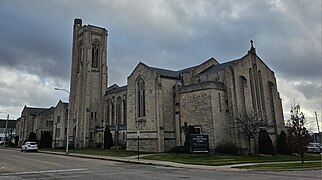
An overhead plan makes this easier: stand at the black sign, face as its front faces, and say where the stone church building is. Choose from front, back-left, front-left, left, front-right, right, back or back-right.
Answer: back

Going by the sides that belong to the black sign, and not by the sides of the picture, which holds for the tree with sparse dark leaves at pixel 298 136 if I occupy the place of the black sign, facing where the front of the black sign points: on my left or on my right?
on my left

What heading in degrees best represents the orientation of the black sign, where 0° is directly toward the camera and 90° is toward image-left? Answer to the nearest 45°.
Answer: approximately 0°

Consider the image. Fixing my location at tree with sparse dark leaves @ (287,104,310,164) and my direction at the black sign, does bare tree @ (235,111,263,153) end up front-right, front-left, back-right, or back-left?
front-right

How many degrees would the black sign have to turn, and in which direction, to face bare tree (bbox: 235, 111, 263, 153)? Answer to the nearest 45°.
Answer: approximately 135° to its left

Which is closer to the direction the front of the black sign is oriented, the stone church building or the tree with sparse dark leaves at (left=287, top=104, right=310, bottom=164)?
the tree with sparse dark leaves
